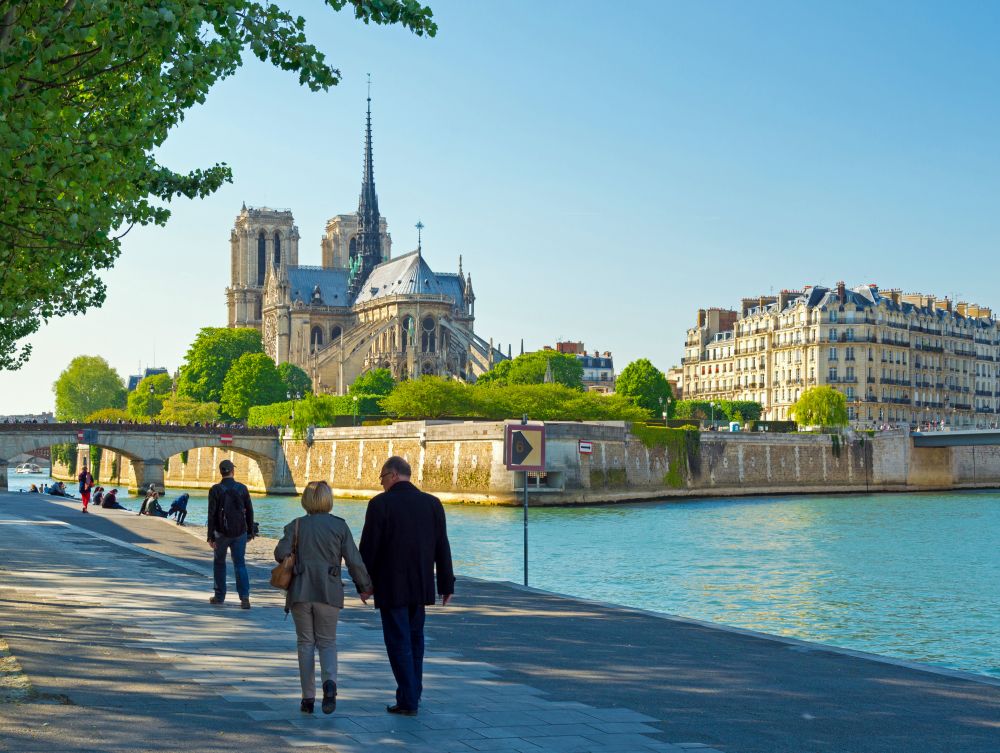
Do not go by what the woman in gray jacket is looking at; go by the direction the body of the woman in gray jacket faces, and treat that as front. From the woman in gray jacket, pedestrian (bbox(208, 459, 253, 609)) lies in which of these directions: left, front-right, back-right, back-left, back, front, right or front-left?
front

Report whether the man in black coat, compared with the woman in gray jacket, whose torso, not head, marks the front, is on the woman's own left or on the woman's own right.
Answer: on the woman's own right

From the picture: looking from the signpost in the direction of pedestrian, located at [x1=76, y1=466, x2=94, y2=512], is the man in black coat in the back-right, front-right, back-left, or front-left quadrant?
back-left

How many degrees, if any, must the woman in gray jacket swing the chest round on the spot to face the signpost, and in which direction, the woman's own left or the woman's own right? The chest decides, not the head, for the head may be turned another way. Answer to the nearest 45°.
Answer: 0° — they already face it

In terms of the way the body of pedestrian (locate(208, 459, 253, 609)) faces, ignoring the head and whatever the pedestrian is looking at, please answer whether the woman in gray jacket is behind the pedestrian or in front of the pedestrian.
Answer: behind

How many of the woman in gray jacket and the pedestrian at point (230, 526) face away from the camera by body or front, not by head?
2

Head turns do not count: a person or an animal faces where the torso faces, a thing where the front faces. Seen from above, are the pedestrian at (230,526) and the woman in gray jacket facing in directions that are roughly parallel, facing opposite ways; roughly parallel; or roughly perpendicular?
roughly parallel

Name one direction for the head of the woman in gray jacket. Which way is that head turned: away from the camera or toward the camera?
away from the camera

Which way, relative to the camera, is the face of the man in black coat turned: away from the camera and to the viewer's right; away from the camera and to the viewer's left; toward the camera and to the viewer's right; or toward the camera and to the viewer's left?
away from the camera and to the viewer's left

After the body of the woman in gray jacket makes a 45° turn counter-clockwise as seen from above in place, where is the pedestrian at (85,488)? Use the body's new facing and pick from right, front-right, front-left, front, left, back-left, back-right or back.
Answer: front-right

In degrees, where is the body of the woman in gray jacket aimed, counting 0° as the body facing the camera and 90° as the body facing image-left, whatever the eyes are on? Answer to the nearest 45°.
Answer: approximately 180°

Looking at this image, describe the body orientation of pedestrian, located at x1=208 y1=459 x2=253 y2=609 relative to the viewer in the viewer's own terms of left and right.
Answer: facing away from the viewer
